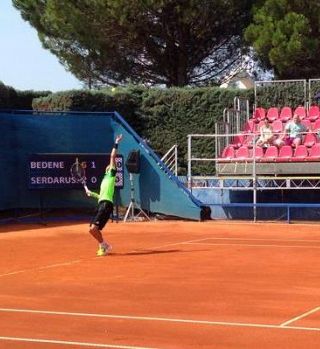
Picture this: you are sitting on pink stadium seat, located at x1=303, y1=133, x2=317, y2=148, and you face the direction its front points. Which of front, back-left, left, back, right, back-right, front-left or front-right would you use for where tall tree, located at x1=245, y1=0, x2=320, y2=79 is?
back

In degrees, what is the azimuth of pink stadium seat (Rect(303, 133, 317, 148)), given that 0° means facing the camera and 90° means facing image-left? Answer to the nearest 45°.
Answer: approximately 0°

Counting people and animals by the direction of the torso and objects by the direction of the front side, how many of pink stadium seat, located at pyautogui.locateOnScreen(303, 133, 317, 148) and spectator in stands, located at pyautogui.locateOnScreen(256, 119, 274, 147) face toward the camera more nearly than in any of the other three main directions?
2

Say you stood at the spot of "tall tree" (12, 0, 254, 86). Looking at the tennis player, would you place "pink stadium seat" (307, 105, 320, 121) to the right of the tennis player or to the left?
left

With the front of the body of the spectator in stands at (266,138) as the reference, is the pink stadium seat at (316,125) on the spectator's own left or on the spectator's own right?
on the spectator's own left

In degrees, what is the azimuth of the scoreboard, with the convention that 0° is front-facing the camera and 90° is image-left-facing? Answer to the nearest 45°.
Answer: approximately 0°

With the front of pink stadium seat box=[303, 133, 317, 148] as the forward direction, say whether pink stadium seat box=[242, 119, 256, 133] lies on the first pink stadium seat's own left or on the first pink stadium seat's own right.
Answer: on the first pink stadium seat's own right

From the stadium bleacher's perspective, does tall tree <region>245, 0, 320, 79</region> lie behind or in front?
behind
